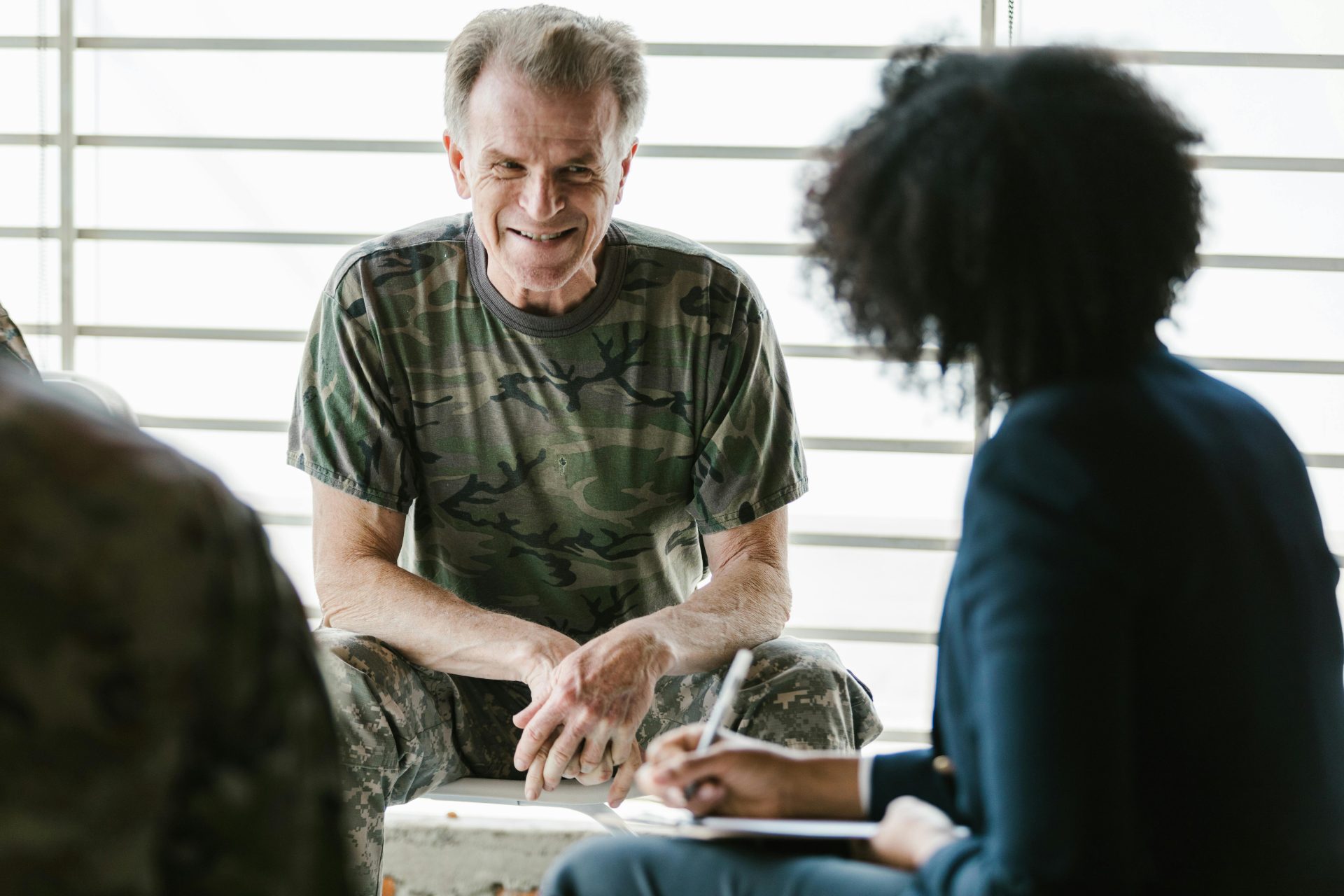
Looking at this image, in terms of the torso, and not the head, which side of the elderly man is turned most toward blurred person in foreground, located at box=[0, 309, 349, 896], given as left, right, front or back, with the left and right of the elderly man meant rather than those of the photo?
front

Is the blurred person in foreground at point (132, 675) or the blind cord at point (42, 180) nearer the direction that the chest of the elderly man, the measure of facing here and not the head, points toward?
the blurred person in foreground

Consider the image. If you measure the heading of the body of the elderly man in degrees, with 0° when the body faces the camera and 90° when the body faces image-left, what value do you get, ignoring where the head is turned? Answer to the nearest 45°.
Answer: approximately 0°
